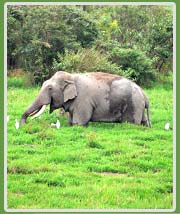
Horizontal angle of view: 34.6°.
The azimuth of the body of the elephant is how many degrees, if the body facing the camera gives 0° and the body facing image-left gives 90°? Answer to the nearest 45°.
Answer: approximately 90°
